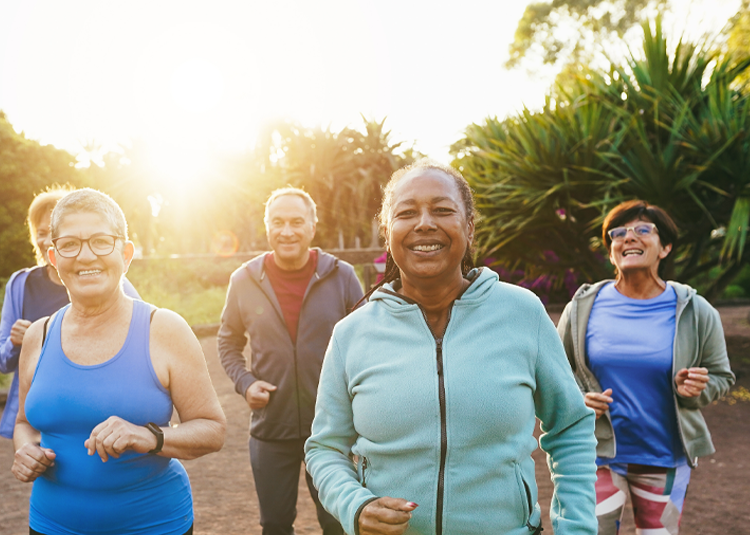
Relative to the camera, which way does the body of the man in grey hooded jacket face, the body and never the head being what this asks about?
toward the camera

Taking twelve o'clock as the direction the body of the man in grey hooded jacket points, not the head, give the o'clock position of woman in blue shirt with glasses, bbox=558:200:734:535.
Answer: The woman in blue shirt with glasses is roughly at 10 o'clock from the man in grey hooded jacket.

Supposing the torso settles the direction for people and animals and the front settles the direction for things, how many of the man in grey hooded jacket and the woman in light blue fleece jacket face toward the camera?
2

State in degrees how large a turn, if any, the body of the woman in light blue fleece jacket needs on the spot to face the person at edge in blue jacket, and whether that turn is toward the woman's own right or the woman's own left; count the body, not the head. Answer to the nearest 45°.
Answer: approximately 135° to the woman's own right

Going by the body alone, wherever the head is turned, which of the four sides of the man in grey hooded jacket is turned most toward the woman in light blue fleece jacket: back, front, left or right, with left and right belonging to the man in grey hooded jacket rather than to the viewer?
front
